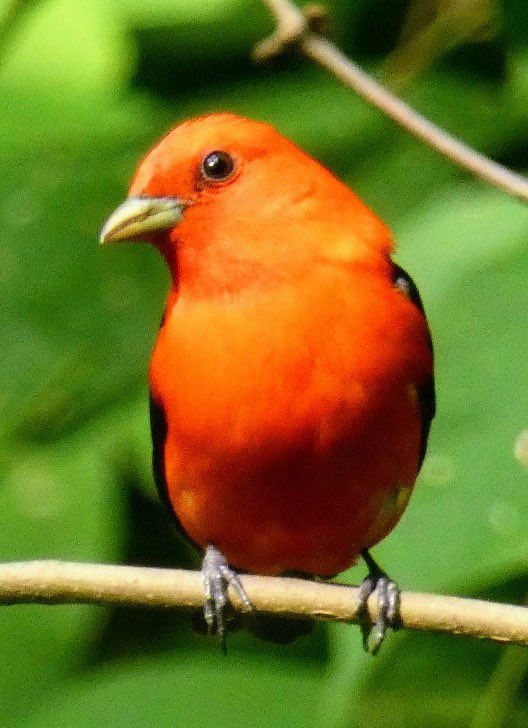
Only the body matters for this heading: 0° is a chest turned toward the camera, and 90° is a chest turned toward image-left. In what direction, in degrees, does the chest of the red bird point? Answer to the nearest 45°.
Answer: approximately 0°
